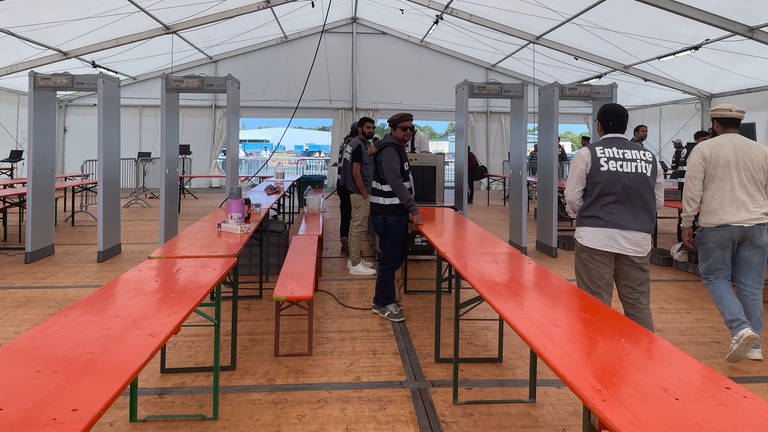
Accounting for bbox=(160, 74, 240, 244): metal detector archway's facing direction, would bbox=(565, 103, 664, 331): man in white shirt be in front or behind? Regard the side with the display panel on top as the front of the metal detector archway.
in front

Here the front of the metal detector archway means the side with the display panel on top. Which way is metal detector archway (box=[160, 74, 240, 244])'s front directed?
toward the camera

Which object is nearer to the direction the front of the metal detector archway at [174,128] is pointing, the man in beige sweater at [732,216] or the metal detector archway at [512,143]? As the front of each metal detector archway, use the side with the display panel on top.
the man in beige sweater

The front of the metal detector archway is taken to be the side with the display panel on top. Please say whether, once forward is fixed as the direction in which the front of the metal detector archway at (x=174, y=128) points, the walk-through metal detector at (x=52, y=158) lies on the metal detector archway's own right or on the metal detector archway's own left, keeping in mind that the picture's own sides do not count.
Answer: on the metal detector archway's own right

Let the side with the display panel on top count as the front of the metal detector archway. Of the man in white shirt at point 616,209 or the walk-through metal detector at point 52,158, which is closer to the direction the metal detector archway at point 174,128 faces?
the man in white shirt

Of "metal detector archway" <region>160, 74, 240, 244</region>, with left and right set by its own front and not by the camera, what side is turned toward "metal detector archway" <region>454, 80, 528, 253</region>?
left

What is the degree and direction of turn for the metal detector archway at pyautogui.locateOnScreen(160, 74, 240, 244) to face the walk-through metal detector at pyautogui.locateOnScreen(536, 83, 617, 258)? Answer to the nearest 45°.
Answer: approximately 90° to its left

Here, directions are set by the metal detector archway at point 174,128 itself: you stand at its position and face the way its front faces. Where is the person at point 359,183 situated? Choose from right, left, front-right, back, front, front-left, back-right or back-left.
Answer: front-left

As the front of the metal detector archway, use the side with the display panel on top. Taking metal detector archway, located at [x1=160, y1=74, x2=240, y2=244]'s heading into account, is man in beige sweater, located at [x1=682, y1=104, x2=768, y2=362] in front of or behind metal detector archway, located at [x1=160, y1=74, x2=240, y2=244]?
in front

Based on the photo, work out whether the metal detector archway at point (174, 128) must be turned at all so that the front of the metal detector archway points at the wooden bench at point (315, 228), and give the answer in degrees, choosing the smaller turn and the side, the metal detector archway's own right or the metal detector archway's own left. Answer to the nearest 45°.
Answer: approximately 45° to the metal detector archway's own left
